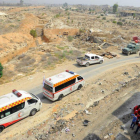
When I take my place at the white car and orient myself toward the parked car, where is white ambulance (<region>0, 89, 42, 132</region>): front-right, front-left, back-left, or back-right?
back-right

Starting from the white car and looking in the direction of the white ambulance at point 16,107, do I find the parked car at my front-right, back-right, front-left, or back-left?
back-left

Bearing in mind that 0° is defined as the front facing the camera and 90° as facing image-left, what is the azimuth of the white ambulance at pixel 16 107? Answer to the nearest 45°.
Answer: approximately 225°

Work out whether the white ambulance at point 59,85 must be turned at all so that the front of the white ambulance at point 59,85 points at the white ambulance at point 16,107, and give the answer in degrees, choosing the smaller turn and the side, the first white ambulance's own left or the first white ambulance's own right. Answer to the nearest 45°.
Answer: approximately 180°

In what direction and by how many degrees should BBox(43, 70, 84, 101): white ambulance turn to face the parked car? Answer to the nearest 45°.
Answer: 0° — it already faces it

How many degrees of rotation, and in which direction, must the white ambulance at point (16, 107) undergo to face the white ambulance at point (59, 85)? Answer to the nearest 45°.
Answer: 0° — it already faces it

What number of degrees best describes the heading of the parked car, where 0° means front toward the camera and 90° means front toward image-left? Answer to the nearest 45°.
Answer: approximately 45°

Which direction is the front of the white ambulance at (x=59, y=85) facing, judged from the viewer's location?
facing away from the viewer and to the right of the viewer

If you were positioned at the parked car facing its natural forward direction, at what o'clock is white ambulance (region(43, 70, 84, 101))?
The white ambulance is roughly at 11 o'clock from the parked car.

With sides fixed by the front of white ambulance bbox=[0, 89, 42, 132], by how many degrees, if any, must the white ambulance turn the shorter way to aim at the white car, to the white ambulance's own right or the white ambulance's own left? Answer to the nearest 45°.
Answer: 0° — it already faces it
